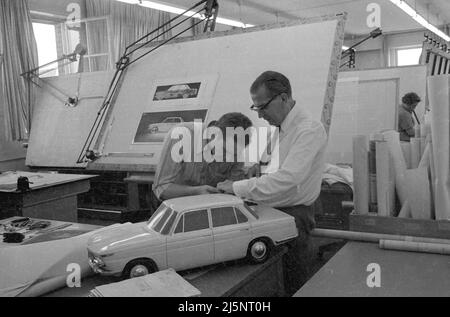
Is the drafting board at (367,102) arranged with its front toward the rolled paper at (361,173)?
yes

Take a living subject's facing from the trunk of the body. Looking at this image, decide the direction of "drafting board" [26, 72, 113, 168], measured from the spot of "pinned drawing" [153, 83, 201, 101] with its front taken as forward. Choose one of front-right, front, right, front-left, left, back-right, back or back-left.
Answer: back-right

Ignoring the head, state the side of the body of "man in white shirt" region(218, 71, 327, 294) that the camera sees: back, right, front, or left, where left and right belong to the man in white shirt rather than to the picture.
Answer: left

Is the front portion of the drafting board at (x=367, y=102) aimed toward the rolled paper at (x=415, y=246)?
yes

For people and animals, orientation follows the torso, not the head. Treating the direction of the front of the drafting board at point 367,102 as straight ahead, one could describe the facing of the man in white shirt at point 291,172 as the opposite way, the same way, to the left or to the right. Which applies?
to the right

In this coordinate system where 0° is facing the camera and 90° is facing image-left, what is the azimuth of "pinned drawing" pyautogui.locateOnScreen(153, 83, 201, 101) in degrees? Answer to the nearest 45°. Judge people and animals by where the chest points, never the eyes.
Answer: approximately 0°

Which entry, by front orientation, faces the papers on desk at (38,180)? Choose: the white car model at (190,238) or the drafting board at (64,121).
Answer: the drafting board

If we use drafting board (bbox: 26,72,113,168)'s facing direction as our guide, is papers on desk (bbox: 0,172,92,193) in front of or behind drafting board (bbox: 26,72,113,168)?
in front
